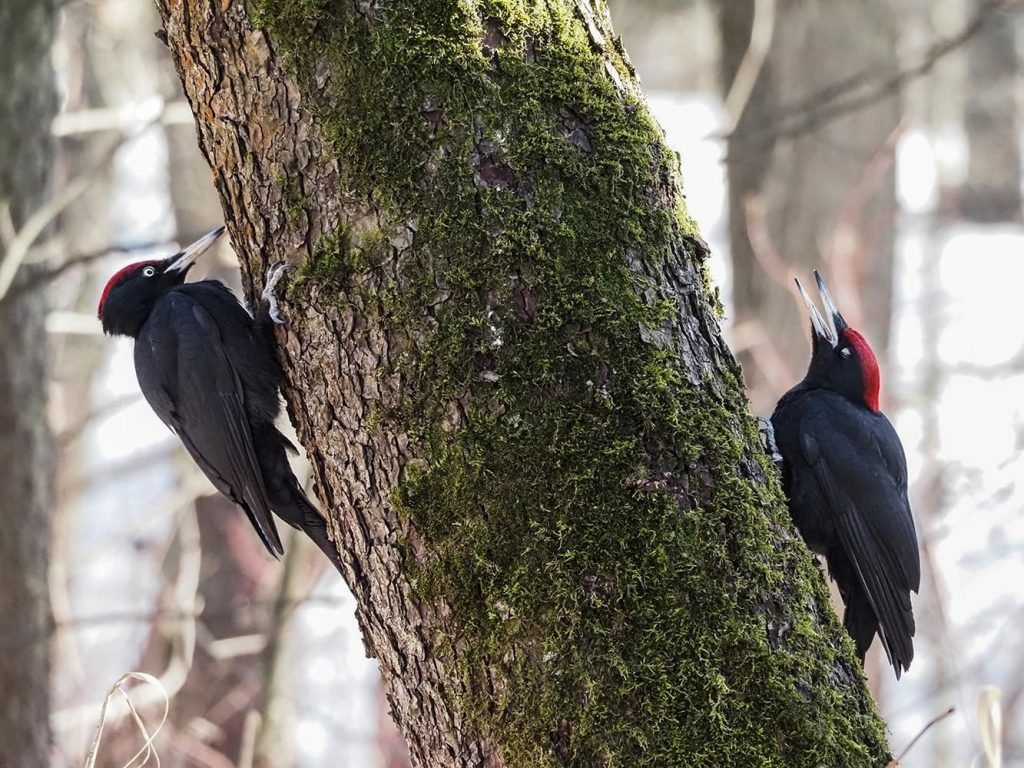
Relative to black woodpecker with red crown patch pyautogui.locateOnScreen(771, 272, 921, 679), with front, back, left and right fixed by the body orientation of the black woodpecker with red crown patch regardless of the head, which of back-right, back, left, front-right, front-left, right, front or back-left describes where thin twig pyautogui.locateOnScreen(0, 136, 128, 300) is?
front

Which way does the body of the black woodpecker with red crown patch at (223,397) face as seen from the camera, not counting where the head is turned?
to the viewer's right

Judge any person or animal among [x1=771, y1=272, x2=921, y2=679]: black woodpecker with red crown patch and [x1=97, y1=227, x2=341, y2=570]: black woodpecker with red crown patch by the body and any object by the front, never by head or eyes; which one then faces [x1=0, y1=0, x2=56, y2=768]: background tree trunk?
[x1=771, y1=272, x2=921, y2=679]: black woodpecker with red crown patch

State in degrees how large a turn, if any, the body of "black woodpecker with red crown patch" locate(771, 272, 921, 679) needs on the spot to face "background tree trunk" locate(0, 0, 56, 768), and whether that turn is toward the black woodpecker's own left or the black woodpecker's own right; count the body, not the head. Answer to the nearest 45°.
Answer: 0° — it already faces it

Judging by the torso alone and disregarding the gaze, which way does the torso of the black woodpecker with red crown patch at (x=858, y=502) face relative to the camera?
to the viewer's left

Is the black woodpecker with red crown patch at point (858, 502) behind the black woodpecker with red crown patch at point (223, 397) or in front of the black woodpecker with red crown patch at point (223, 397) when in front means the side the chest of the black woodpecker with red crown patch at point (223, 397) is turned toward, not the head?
in front

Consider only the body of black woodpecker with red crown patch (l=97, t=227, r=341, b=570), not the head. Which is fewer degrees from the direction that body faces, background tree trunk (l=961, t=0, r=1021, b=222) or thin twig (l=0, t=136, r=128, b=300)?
the background tree trunk

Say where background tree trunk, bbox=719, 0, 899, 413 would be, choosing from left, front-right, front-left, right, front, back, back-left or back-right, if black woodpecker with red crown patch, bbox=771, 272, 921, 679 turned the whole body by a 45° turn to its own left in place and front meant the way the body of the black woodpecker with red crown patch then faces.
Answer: back-right

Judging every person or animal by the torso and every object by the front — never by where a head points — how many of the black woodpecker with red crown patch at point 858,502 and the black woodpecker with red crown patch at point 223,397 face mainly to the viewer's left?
1

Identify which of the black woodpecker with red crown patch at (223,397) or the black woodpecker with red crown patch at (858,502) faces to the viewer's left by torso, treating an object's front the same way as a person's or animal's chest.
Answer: the black woodpecker with red crown patch at (858,502)

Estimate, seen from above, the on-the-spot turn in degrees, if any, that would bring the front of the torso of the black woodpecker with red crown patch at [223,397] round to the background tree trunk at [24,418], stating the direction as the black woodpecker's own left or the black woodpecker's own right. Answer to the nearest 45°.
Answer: approximately 135° to the black woodpecker's own left
